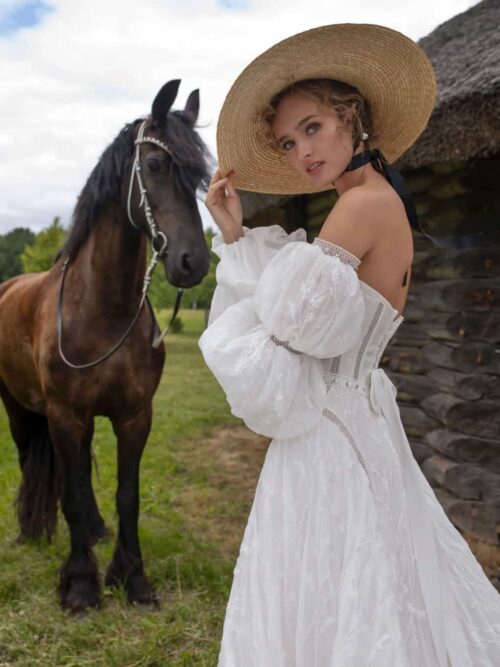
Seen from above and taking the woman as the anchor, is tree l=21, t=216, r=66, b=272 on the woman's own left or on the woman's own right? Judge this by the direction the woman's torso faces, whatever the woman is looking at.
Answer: on the woman's own right

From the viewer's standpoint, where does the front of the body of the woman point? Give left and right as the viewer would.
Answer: facing to the left of the viewer

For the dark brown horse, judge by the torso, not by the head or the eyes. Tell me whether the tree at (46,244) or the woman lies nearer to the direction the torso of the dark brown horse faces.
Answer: the woman

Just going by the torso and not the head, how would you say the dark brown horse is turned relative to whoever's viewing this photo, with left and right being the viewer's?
facing the viewer and to the right of the viewer

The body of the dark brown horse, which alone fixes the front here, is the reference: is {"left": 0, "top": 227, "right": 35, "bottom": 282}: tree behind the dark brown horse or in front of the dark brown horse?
behind

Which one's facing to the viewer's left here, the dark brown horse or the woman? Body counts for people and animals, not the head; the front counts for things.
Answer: the woman

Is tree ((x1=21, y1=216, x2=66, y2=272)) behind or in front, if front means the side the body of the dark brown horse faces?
behind

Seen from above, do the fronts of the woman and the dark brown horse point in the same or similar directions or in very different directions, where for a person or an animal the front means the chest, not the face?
very different directions
